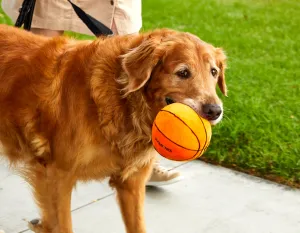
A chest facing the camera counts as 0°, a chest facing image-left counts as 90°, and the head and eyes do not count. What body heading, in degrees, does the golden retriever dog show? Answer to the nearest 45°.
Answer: approximately 315°
